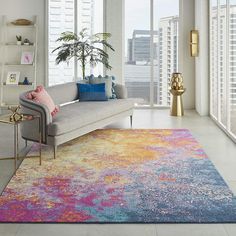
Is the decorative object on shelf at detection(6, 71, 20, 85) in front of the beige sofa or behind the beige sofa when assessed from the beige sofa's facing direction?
behind

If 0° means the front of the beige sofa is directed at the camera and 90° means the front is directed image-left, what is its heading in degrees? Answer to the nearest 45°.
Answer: approximately 315°

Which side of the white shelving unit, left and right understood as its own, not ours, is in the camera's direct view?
front

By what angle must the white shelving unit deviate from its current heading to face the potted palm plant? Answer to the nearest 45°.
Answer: approximately 45° to its left

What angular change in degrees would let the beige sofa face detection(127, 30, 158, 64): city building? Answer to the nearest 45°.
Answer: approximately 135° to its left

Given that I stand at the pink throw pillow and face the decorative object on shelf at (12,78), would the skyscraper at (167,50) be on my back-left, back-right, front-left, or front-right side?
front-right

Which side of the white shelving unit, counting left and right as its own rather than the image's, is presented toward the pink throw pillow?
front

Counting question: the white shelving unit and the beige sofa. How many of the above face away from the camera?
0

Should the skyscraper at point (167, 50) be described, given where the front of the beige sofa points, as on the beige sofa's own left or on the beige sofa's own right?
on the beige sofa's own left

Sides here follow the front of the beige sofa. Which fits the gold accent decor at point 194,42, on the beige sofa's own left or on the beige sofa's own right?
on the beige sofa's own left
